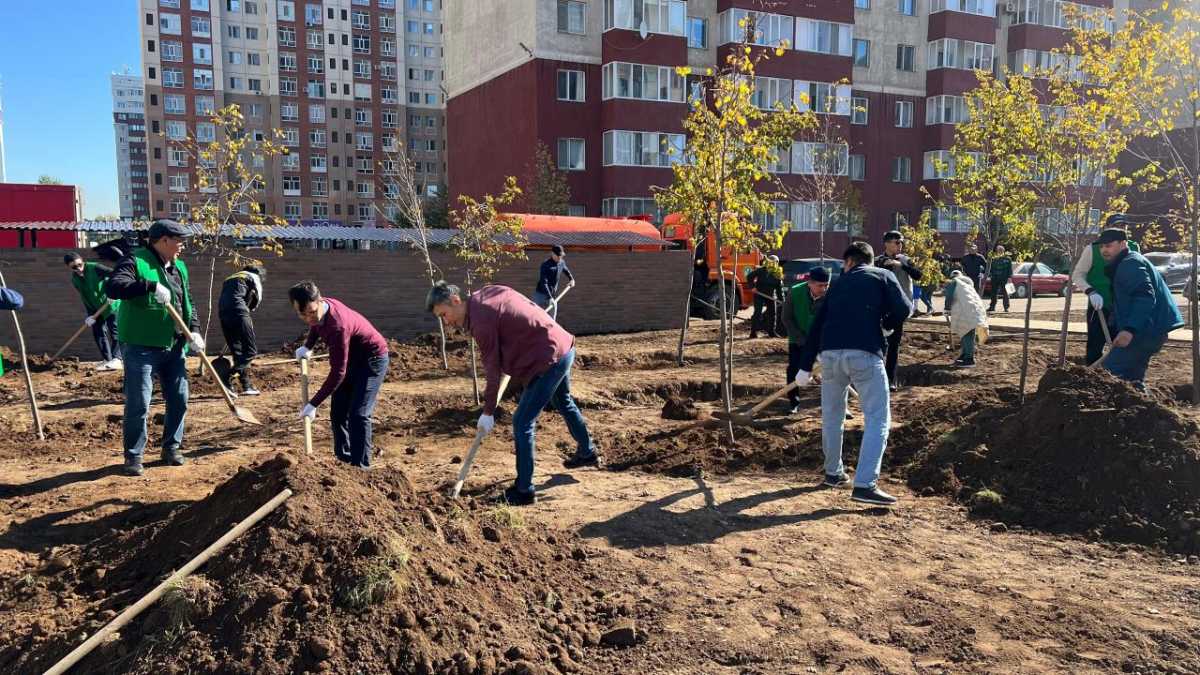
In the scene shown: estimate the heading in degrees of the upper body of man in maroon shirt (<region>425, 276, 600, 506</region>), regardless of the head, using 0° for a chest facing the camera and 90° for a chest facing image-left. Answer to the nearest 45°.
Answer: approximately 90°

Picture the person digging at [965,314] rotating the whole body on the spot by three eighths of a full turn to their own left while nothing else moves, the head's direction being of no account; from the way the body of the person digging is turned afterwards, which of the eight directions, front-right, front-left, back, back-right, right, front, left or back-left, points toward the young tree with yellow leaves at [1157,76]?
front

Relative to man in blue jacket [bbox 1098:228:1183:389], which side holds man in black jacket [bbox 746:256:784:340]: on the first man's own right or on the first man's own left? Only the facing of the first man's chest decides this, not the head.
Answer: on the first man's own right

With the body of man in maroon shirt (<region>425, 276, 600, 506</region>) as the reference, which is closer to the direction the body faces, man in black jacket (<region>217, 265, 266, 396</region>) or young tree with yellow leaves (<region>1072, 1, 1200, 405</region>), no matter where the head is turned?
the man in black jacket

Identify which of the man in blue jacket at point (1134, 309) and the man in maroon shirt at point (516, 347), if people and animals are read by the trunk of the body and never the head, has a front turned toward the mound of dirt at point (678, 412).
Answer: the man in blue jacket

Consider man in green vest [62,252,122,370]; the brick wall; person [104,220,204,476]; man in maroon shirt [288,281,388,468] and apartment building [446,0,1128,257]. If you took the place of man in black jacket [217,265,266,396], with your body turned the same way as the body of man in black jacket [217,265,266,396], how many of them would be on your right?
2

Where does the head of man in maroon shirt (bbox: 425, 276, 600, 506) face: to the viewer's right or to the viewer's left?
to the viewer's left

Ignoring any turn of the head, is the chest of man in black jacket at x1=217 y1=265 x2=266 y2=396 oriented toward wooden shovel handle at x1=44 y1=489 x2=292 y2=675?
no

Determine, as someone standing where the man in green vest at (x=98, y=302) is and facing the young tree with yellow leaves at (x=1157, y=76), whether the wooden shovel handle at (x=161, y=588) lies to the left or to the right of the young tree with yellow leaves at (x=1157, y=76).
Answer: right

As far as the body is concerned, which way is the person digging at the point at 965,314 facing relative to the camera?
to the viewer's left

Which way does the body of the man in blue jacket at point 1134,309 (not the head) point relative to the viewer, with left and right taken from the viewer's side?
facing to the left of the viewer

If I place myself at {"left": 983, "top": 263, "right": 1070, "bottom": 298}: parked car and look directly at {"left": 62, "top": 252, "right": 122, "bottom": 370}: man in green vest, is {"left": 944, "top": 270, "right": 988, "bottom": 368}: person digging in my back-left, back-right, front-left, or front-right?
front-left
